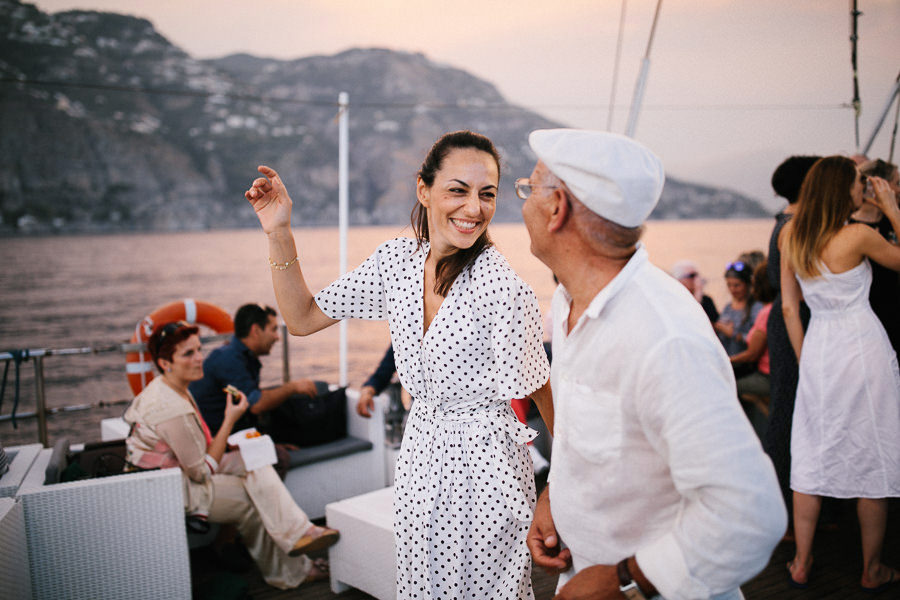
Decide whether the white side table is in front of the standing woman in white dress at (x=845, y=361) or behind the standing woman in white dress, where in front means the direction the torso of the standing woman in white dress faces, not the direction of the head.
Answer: behind

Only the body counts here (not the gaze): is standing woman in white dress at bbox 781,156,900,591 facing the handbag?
no

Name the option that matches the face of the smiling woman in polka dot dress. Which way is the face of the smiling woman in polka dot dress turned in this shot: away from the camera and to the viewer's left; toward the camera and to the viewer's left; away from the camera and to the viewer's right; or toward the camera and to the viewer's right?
toward the camera and to the viewer's right

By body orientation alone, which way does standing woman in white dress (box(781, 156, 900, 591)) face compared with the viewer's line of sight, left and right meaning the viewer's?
facing away from the viewer and to the right of the viewer

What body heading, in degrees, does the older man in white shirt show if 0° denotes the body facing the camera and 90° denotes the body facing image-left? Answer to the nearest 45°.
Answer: approximately 90°

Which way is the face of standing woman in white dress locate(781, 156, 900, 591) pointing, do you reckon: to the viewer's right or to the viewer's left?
to the viewer's right

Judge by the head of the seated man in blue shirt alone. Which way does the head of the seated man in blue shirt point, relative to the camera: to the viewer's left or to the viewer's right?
to the viewer's right

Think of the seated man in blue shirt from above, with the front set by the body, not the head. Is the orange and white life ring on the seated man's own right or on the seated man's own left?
on the seated man's own left

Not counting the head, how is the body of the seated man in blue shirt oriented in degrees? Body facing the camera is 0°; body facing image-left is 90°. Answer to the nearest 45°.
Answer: approximately 270°

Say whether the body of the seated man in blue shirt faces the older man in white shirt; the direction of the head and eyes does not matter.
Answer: no

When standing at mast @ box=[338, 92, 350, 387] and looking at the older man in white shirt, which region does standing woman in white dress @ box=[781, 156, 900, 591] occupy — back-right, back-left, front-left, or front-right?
front-left

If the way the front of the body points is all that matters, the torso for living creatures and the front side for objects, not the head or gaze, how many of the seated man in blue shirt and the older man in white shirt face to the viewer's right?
1

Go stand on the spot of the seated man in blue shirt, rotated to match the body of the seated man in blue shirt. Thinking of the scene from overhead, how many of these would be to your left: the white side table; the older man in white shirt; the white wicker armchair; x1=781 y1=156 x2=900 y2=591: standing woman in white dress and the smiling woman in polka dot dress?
0
